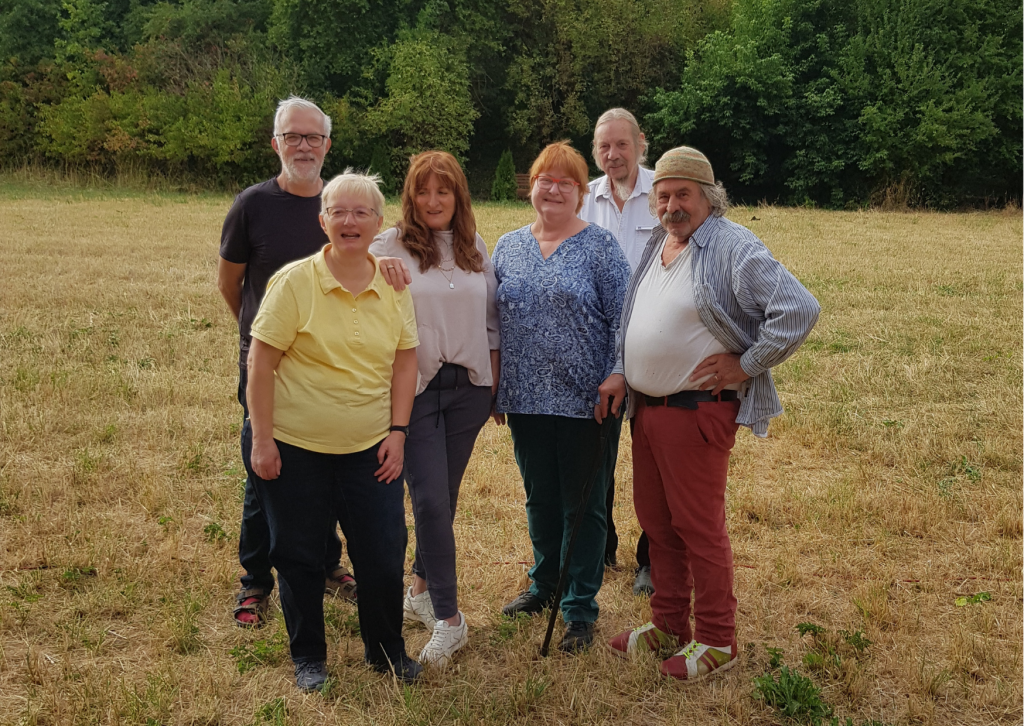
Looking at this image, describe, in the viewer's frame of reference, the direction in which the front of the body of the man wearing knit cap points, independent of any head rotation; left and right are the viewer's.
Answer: facing the viewer and to the left of the viewer

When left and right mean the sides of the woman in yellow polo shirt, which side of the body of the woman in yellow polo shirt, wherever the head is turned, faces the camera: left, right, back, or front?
front

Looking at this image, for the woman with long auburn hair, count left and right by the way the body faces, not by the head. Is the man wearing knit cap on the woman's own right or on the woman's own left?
on the woman's own left

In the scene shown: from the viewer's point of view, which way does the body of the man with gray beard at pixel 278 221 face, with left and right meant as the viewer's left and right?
facing the viewer

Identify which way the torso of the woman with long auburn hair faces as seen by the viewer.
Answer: toward the camera

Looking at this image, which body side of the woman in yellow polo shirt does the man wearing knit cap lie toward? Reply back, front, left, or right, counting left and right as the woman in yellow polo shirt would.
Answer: left

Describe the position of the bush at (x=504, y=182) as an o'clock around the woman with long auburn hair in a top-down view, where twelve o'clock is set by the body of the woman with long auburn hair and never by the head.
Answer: The bush is roughly at 6 o'clock from the woman with long auburn hair.

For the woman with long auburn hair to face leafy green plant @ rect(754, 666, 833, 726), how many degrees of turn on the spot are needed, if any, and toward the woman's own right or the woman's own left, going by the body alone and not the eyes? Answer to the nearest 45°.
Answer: approximately 45° to the woman's own left

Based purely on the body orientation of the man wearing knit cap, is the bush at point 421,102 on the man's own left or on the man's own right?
on the man's own right

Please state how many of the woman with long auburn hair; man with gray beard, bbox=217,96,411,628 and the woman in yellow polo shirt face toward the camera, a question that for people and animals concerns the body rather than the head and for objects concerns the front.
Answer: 3

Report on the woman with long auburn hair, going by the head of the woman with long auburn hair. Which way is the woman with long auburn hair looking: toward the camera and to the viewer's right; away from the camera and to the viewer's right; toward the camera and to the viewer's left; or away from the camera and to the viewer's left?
toward the camera and to the viewer's left
